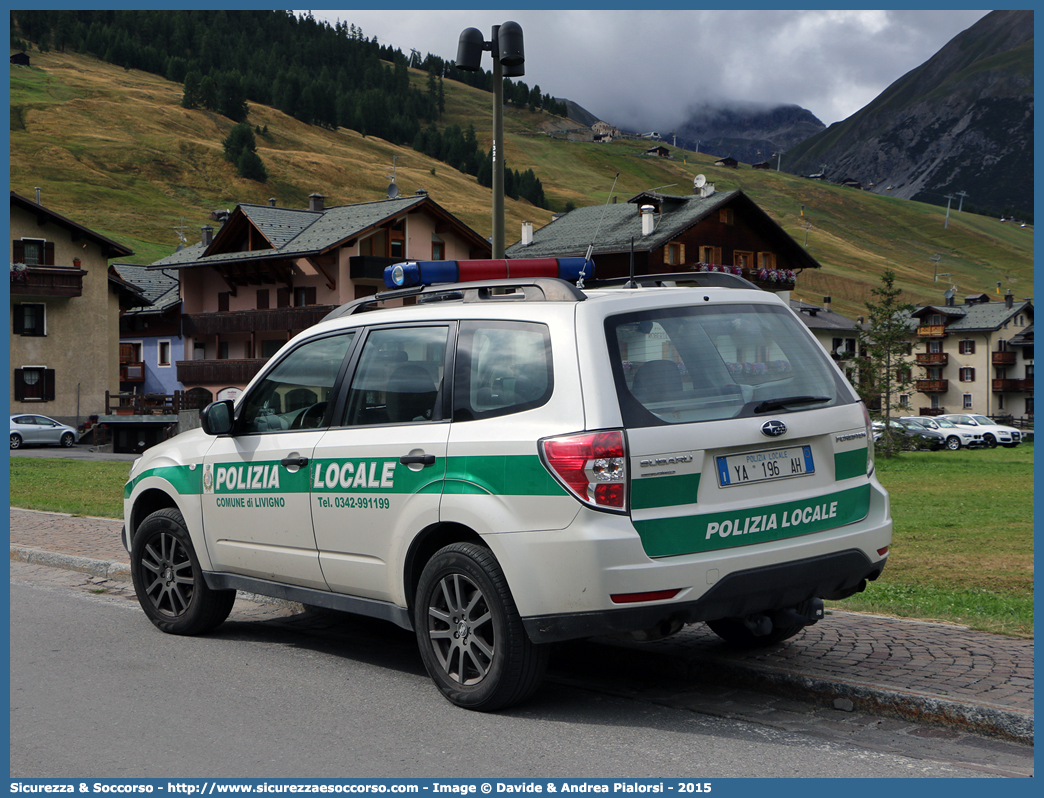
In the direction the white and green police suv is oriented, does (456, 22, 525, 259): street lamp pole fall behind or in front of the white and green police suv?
in front

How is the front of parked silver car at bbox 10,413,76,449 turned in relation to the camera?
facing to the right of the viewer

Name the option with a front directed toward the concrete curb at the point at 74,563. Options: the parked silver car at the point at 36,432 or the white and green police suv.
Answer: the white and green police suv

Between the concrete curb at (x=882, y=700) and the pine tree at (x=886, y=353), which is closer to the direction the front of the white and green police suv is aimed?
the pine tree

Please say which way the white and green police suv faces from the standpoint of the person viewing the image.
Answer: facing away from the viewer and to the left of the viewer

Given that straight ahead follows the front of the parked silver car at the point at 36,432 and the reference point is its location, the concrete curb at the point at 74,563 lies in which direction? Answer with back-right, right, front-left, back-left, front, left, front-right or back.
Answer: right

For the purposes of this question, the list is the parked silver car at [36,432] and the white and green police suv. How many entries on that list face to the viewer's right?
1

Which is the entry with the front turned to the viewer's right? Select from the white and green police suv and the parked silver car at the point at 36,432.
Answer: the parked silver car

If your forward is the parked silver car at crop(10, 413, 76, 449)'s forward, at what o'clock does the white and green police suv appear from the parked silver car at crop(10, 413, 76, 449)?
The white and green police suv is roughly at 3 o'clock from the parked silver car.

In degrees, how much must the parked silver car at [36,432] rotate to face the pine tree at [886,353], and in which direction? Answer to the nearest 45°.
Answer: approximately 45° to its right
